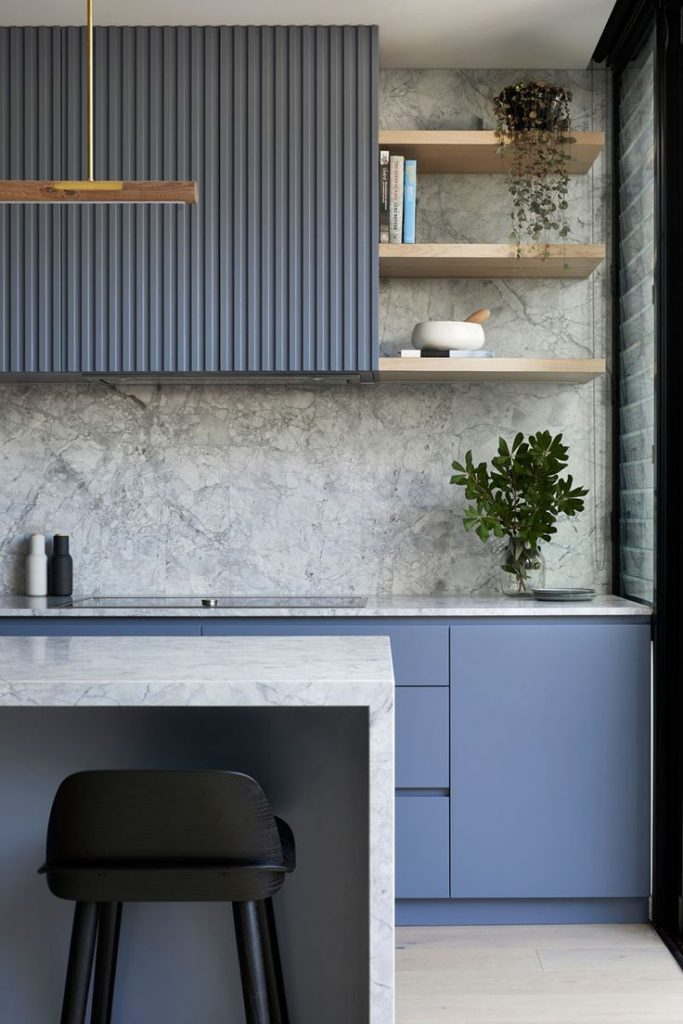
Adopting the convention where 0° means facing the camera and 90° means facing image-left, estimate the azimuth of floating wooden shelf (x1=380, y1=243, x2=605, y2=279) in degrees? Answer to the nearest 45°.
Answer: approximately 0°

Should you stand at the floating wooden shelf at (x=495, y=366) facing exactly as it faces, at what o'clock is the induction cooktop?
The induction cooktop is roughly at 3 o'clock from the floating wooden shelf.

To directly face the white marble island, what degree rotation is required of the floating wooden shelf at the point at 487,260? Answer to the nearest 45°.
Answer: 0° — it already faces it

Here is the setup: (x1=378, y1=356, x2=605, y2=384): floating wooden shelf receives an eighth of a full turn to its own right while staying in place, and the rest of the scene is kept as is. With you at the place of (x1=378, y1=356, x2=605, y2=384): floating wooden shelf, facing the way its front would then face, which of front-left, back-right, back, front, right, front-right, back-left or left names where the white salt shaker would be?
front-right
